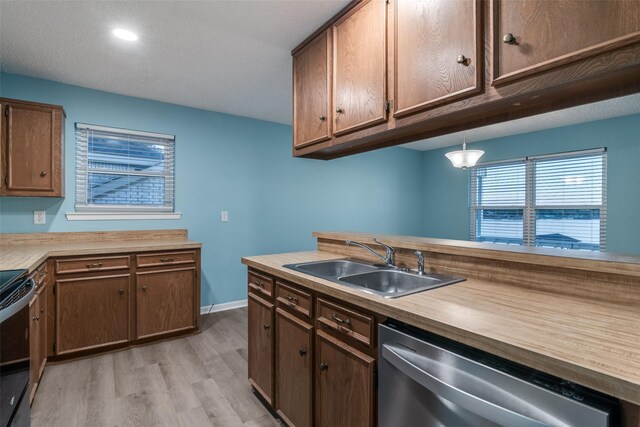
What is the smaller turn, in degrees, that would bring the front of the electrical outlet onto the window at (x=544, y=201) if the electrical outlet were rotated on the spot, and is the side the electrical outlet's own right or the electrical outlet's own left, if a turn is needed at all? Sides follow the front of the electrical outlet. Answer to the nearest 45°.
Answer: approximately 45° to the electrical outlet's own left

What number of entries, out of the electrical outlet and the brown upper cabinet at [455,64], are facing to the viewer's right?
0

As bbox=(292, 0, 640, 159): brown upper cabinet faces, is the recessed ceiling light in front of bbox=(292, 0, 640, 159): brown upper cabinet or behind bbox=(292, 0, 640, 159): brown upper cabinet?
in front

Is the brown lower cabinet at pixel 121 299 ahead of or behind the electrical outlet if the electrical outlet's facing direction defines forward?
ahead

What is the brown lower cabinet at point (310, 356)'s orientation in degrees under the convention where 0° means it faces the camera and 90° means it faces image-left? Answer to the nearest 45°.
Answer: approximately 45°

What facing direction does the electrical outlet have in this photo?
toward the camera

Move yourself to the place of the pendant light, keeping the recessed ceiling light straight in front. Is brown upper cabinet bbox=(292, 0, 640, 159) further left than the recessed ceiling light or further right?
left

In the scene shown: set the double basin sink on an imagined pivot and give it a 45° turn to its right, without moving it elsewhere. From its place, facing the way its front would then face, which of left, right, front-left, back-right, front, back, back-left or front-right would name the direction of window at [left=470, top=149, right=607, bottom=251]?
back-right

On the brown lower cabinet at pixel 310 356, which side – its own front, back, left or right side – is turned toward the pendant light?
back

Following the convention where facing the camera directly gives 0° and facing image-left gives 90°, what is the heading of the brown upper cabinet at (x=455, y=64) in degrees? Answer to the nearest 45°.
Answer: approximately 45°

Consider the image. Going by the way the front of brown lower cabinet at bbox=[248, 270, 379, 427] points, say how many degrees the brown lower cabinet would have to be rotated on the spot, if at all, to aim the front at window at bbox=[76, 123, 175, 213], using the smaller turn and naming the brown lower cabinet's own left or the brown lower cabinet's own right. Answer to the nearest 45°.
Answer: approximately 90° to the brown lower cabinet's own right

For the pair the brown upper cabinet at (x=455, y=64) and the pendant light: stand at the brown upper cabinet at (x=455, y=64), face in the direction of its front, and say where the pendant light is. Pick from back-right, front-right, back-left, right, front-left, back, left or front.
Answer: back-right
